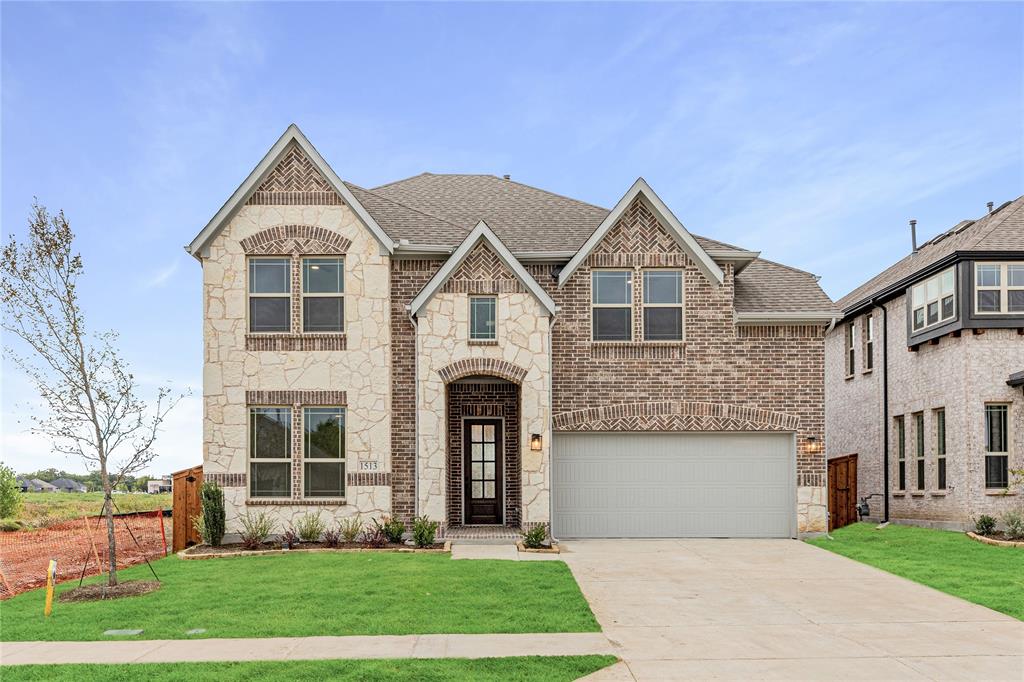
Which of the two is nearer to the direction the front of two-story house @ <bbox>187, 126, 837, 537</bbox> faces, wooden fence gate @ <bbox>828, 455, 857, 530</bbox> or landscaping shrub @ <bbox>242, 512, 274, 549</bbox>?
the landscaping shrub

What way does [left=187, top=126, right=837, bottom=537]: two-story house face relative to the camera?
toward the camera

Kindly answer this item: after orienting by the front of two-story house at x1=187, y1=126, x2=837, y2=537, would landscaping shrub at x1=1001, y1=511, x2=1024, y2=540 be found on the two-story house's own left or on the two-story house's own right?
on the two-story house's own left

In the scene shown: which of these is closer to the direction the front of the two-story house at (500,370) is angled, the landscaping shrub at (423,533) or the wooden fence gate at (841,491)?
the landscaping shrub

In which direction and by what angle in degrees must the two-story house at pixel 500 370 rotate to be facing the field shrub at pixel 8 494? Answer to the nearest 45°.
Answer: approximately 135° to its right

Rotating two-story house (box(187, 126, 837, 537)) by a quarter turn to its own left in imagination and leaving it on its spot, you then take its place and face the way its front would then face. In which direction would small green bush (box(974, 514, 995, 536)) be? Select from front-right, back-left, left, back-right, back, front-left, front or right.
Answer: front
